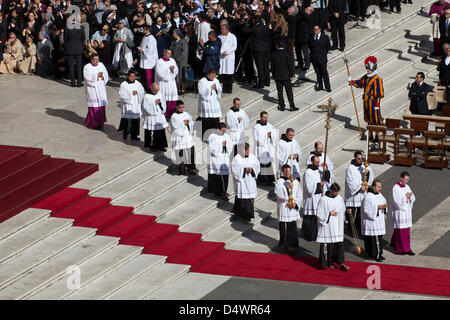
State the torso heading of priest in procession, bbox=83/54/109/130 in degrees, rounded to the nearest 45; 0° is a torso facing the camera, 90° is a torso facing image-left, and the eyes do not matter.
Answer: approximately 315°

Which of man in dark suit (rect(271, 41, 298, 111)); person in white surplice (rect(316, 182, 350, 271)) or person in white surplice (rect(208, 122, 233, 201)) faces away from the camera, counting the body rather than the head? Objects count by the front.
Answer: the man in dark suit

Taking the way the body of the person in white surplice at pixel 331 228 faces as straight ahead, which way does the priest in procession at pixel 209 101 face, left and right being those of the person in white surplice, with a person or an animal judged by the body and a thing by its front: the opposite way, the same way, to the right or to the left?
the same way

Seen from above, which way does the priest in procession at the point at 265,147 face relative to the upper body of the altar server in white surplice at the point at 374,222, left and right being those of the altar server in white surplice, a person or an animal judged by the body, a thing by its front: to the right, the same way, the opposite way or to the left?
the same way

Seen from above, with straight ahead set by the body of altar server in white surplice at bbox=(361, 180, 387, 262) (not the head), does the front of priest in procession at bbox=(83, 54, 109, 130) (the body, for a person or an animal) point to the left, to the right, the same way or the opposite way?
the same way

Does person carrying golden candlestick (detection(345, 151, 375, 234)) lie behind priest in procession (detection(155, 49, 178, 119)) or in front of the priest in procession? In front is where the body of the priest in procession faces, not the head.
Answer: in front

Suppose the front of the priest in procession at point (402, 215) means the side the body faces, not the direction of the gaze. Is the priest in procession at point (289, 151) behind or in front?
behind

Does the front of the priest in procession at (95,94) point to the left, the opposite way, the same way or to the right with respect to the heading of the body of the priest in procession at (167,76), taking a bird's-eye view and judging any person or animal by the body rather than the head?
the same way

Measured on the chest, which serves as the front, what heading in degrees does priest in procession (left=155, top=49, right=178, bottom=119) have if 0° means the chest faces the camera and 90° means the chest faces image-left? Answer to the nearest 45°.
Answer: approximately 315°

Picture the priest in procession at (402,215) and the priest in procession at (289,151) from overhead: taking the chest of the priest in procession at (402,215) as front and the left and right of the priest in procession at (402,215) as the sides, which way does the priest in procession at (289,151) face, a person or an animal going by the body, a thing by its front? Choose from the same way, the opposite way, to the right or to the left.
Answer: the same way

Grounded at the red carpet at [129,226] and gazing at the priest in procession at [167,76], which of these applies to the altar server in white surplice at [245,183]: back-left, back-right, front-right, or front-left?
front-right

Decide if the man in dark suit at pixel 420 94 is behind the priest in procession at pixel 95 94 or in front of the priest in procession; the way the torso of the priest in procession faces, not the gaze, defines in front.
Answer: in front

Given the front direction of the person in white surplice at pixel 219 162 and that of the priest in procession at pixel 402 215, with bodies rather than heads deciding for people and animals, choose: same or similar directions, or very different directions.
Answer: same or similar directions

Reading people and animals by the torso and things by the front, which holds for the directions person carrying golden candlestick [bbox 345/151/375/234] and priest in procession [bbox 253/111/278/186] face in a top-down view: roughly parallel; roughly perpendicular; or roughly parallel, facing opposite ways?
roughly parallel
